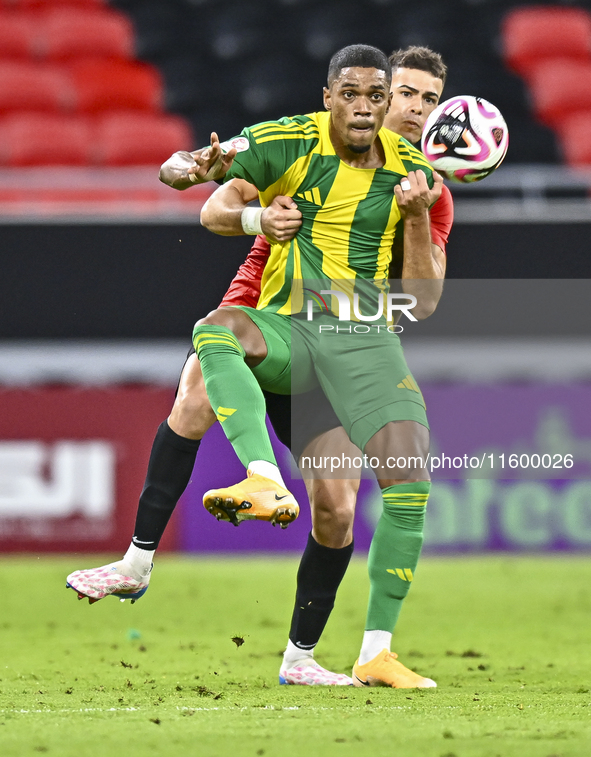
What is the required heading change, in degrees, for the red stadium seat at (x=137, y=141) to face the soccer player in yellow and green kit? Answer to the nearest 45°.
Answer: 0° — it already faces them

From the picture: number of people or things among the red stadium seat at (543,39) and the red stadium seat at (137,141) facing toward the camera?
2

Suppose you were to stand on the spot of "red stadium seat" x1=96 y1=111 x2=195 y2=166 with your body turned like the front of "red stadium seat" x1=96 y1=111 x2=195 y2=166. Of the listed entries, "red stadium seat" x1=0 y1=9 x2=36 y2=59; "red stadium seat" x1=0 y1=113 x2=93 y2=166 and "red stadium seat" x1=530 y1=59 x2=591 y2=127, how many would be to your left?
1

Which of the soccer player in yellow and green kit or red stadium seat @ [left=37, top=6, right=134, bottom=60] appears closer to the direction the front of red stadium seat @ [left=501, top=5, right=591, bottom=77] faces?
the soccer player in yellow and green kit

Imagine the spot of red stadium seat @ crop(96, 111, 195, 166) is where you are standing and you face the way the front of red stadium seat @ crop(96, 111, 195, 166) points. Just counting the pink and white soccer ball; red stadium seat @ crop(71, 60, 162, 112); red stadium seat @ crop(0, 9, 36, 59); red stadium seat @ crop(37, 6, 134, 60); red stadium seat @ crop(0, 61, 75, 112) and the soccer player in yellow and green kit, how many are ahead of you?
2

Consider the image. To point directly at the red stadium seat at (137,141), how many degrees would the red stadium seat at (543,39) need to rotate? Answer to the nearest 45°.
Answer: approximately 45° to its right

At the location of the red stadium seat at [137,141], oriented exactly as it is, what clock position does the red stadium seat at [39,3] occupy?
the red stadium seat at [39,3] is roughly at 5 o'clock from the red stadium seat at [137,141].

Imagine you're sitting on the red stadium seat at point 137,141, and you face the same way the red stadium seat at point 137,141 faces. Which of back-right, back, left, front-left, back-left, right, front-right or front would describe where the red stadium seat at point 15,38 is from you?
back-right

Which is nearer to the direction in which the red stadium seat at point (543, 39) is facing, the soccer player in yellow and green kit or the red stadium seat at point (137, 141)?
the soccer player in yellow and green kit

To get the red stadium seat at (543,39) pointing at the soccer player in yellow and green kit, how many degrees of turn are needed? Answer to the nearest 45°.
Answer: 0° — it already faces them

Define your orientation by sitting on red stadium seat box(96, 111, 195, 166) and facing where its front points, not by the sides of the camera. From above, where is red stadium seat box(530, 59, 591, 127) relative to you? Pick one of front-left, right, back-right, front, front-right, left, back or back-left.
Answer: left

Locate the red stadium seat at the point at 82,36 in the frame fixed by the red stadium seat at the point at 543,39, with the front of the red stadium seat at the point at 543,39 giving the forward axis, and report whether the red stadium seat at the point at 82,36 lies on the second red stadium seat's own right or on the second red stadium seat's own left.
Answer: on the second red stadium seat's own right

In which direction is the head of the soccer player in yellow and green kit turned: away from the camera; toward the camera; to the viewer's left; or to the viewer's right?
toward the camera

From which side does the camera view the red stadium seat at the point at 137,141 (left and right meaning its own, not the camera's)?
front

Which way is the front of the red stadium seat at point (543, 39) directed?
toward the camera

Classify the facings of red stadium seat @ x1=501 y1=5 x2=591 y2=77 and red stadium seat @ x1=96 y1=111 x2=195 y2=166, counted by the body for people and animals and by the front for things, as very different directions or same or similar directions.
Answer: same or similar directions
